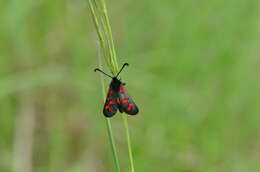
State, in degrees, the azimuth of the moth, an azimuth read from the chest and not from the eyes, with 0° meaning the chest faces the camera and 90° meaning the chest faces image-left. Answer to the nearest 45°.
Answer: approximately 180°
